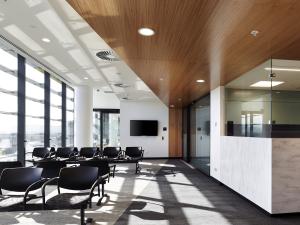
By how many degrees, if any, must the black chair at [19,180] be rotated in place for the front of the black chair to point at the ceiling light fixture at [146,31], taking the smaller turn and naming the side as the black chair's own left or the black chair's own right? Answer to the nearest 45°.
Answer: approximately 90° to the black chair's own left

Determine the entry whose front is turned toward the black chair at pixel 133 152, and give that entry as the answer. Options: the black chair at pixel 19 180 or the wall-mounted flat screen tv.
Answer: the wall-mounted flat screen tv

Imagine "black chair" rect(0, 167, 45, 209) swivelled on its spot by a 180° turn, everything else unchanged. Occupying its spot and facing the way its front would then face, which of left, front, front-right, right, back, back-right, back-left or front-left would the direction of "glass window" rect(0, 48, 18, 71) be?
front-left

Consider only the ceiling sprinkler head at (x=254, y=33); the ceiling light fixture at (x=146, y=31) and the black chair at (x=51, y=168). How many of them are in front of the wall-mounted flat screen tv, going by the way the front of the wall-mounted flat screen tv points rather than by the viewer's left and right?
3

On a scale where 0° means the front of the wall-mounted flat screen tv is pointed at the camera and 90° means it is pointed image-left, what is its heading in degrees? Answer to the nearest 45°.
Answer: approximately 0°

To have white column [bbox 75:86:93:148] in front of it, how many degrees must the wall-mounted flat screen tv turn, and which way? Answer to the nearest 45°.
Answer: approximately 45° to its right

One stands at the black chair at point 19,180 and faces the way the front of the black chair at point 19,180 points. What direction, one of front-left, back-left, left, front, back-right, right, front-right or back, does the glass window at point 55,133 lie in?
back-right
